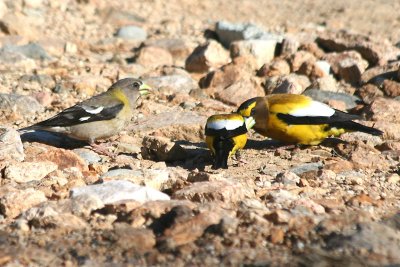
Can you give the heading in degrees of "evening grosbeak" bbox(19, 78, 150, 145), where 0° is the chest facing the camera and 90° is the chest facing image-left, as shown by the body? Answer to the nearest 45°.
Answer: approximately 270°

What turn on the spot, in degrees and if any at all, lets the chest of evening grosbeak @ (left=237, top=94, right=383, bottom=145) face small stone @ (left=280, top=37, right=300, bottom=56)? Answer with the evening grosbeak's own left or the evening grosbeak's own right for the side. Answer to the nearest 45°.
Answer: approximately 90° to the evening grosbeak's own right

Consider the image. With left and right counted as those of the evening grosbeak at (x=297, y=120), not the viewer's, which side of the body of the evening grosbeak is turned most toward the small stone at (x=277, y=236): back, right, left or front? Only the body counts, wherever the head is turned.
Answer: left

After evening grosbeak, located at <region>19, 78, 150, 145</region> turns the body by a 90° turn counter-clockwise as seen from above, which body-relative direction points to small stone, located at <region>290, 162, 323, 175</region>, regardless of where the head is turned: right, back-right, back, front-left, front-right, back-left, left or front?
back-right

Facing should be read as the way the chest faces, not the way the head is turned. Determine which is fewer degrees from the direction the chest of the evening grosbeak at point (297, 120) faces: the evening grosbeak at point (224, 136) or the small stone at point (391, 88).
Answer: the evening grosbeak

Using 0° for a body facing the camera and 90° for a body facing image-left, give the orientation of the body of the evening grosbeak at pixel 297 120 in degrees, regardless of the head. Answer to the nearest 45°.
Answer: approximately 90°

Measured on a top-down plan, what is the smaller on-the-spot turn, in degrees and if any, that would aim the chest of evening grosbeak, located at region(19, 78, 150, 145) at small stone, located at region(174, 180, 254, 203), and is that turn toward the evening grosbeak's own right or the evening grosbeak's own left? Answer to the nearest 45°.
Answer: approximately 90° to the evening grosbeak's own right

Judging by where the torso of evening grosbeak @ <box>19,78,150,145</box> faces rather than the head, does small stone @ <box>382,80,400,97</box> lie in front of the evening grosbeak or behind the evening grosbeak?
in front

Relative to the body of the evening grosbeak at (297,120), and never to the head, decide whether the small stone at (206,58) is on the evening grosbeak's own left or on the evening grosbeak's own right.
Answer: on the evening grosbeak's own right

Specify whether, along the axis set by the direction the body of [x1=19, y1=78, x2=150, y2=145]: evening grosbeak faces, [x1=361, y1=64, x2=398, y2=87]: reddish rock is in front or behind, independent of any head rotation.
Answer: in front

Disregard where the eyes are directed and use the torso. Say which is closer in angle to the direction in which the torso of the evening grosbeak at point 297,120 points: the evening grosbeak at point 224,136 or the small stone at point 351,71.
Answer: the evening grosbeak

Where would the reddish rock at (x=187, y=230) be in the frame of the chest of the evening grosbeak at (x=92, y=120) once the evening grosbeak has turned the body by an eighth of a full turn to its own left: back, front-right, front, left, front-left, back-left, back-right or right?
back-right
